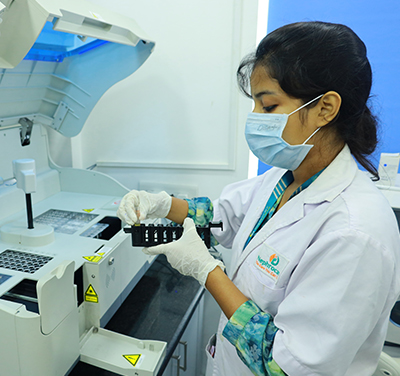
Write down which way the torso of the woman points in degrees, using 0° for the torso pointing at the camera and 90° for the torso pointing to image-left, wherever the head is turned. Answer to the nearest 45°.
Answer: approximately 45°

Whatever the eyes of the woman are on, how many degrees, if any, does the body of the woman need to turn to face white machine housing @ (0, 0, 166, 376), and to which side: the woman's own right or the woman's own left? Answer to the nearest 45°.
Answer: approximately 45° to the woman's own right
